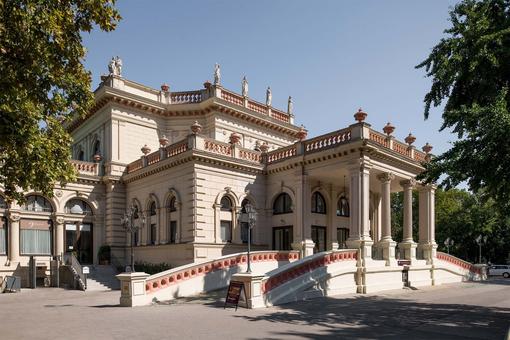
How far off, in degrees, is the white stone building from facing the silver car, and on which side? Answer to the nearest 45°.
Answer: approximately 90° to its left

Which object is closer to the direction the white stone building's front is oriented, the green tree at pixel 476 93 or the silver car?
the green tree

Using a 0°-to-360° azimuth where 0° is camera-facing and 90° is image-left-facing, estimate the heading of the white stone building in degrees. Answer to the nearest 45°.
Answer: approximately 315°

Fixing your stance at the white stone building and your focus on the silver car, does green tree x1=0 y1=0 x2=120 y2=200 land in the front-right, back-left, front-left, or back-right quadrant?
back-right

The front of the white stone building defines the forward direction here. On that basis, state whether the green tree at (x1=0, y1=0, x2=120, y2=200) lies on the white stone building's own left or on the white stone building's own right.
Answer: on the white stone building's own right
